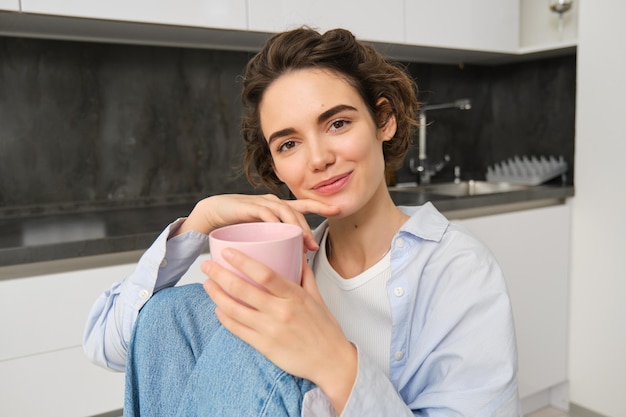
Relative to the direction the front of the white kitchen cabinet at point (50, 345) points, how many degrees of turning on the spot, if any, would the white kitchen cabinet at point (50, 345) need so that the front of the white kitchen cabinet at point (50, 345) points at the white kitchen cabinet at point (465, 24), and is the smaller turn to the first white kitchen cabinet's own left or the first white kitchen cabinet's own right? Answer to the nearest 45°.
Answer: approximately 45° to the first white kitchen cabinet's own left

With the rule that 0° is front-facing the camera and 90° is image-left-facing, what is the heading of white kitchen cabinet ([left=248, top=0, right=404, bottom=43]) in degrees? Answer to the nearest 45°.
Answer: approximately 315°

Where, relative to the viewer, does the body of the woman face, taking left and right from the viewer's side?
facing the viewer and to the left of the viewer

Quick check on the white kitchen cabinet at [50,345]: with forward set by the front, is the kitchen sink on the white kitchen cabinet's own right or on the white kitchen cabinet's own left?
on the white kitchen cabinet's own left

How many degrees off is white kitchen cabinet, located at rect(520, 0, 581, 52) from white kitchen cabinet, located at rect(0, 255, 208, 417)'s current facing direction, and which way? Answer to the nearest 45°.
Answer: approximately 45° to its left

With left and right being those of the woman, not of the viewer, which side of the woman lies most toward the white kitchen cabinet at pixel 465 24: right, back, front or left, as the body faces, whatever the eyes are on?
back

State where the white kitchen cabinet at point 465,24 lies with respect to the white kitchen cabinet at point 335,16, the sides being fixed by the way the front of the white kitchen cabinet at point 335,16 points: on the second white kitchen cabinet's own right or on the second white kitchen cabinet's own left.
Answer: on the second white kitchen cabinet's own left

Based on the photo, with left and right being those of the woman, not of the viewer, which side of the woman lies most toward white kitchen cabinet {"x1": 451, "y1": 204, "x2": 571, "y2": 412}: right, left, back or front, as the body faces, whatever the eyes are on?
back

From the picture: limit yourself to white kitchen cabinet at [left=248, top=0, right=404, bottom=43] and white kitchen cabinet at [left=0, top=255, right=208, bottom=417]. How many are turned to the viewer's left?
0

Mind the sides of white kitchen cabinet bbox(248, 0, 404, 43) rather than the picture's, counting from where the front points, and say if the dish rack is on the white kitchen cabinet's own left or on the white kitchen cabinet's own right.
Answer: on the white kitchen cabinet's own left

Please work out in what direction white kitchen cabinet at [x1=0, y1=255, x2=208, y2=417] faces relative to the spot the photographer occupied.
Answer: facing the viewer and to the right of the viewer

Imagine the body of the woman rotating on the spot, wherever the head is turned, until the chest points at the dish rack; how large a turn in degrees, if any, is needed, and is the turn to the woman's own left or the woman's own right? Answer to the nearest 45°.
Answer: approximately 180°

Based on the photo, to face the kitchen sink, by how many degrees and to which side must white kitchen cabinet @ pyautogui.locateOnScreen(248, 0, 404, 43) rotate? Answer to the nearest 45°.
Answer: approximately 90° to its left
